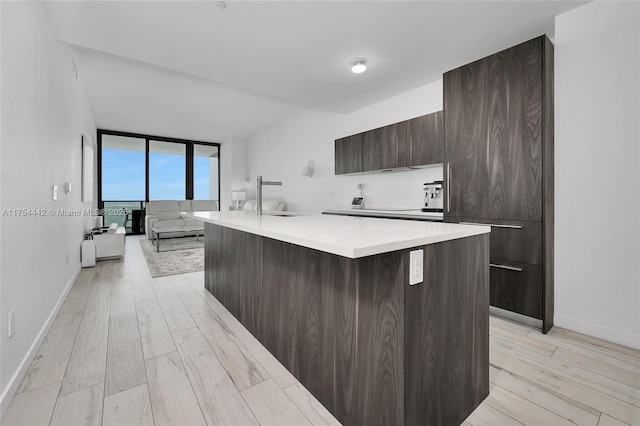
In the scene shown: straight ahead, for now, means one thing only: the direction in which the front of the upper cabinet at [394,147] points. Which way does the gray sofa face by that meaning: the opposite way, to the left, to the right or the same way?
to the left

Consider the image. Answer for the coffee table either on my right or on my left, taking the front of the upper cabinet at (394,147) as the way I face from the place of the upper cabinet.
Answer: on my right

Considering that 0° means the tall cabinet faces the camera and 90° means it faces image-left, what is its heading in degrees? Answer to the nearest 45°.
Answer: approximately 45°

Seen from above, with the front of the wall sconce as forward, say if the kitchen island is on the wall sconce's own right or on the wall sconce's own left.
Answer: on the wall sconce's own left

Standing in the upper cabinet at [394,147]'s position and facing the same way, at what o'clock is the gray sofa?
The gray sofa is roughly at 2 o'clock from the upper cabinet.

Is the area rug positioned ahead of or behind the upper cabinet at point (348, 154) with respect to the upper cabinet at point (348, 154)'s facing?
ahead

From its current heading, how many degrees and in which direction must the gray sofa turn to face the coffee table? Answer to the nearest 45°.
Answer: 0° — it already faces it
